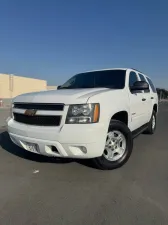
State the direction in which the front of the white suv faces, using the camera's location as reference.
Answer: facing the viewer and to the left of the viewer
